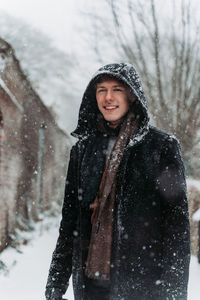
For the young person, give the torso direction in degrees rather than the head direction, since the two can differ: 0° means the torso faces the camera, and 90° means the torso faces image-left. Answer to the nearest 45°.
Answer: approximately 45°
